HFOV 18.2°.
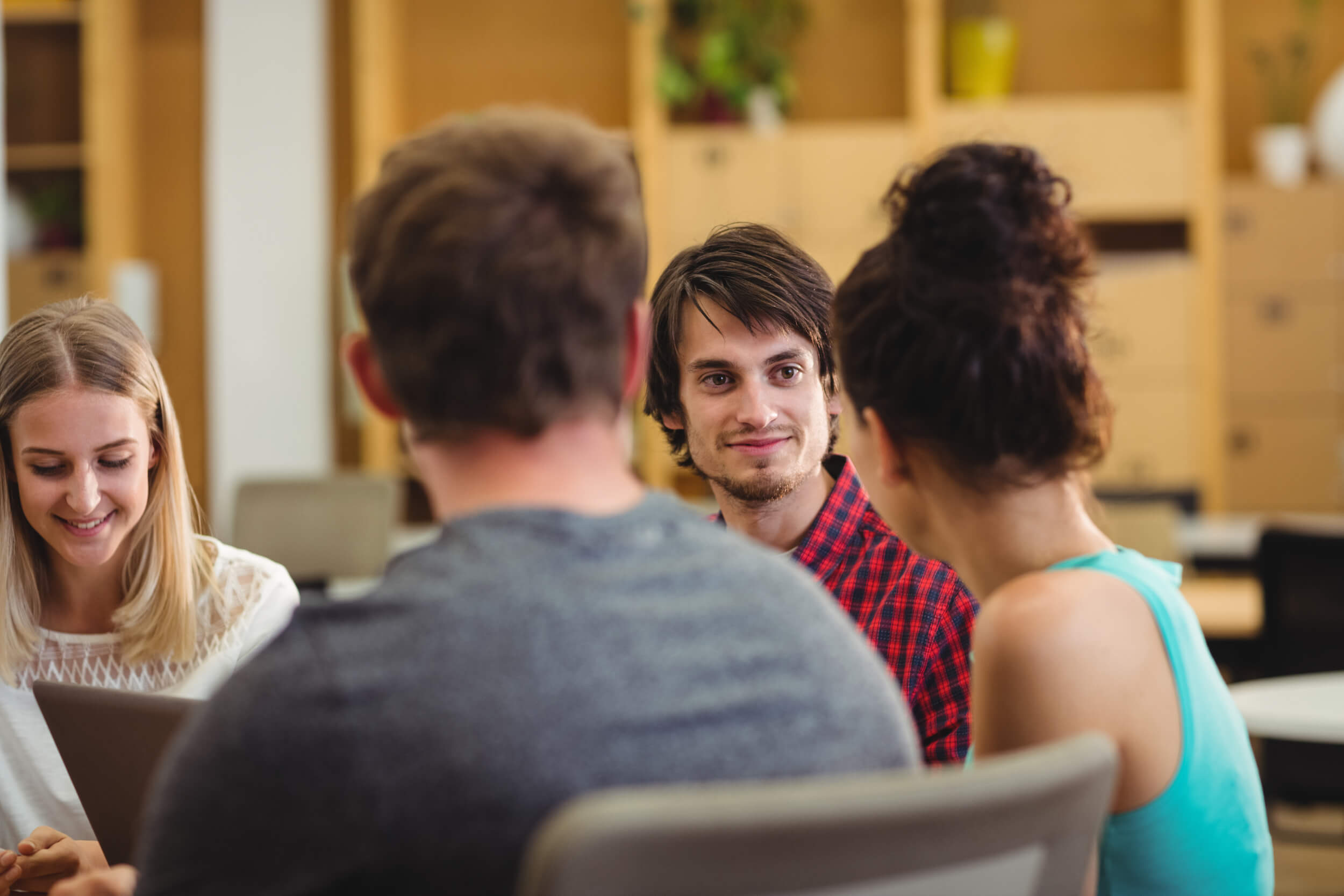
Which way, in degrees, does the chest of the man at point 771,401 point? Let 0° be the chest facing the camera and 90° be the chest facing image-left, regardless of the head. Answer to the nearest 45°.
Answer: approximately 0°

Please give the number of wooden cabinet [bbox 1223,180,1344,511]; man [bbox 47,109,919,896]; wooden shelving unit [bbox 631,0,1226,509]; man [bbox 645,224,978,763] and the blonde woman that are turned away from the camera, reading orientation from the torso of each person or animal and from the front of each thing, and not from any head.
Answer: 1

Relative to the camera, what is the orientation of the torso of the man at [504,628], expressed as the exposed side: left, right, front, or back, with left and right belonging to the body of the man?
back

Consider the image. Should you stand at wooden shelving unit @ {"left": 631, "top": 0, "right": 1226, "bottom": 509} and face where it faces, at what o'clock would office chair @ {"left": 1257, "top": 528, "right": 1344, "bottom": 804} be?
The office chair is roughly at 12 o'clock from the wooden shelving unit.

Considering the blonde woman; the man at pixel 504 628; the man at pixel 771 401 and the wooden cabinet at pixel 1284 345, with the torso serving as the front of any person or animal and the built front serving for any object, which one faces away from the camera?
the man at pixel 504 628

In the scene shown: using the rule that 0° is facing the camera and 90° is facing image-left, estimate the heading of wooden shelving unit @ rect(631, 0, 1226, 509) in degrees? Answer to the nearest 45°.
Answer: approximately 0°

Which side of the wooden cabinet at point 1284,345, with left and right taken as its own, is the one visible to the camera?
front

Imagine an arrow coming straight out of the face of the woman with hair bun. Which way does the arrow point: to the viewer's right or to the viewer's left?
to the viewer's left

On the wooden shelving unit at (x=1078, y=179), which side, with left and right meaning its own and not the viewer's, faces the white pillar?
right

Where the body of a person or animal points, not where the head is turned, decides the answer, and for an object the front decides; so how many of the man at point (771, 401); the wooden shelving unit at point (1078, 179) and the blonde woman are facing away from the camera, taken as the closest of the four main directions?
0

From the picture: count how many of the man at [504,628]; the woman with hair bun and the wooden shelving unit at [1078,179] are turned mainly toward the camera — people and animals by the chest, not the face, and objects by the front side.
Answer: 1

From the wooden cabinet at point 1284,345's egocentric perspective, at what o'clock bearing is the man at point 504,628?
The man is roughly at 12 o'clock from the wooden cabinet.

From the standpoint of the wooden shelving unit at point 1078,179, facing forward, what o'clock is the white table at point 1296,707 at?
The white table is roughly at 12 o'clock from the wooden shelving unit.
